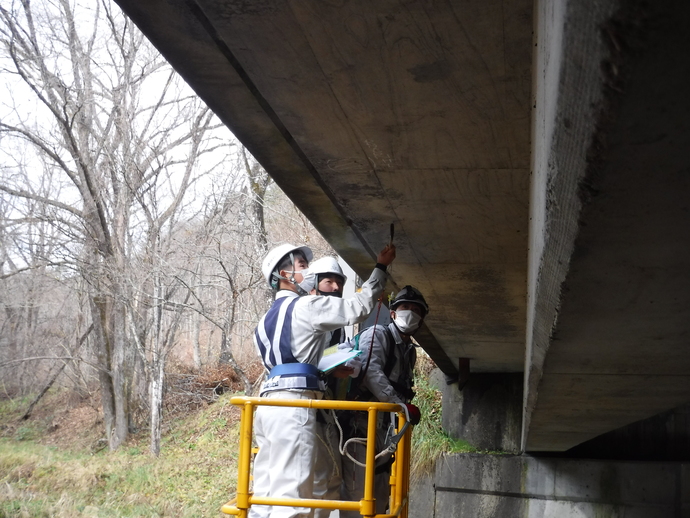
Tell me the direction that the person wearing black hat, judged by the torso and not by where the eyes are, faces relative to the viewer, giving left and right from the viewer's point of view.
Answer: facing the viewer and to the right of the viewer

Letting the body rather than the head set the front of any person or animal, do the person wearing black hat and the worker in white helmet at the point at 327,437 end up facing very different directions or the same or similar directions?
same or similar directions

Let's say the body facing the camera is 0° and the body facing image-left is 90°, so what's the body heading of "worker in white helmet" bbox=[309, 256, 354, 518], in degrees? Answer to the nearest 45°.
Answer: approximately 315°

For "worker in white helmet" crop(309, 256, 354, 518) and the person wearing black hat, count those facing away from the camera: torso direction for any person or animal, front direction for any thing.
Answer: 0

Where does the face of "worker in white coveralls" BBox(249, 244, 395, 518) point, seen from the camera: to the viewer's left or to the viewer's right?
to the viewer's right

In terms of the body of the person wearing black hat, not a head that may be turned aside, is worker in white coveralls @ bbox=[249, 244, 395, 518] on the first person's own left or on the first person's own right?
on the first person's own right
